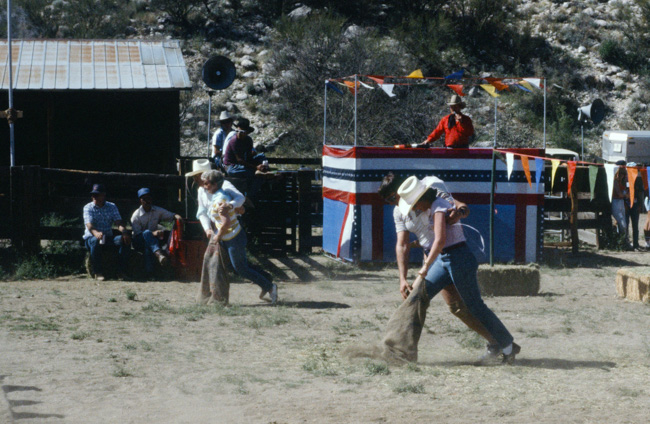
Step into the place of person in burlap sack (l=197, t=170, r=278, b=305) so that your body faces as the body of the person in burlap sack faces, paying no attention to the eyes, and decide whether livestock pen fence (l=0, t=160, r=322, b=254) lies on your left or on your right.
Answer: on your right

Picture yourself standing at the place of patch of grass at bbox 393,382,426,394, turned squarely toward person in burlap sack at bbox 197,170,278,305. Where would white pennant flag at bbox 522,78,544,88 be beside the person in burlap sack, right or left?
right

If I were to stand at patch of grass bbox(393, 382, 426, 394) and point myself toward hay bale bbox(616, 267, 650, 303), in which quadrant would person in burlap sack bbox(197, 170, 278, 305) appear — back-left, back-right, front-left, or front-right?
front-left

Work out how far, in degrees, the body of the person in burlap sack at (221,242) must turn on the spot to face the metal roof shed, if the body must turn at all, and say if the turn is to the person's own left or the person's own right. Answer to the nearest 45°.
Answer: approximately 90° to the person's own right

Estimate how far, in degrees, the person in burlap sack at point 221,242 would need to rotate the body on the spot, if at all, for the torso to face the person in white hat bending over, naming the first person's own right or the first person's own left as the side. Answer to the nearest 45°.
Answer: approximately 135° to the first person's own left
